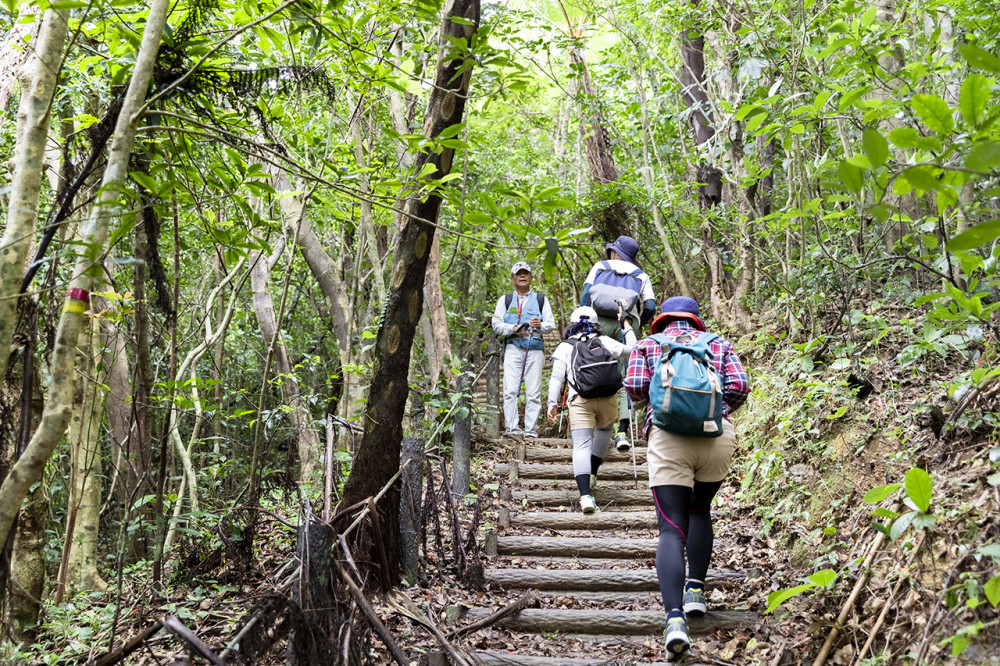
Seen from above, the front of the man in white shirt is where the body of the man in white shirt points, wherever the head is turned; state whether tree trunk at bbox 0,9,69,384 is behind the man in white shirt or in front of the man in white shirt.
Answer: in front

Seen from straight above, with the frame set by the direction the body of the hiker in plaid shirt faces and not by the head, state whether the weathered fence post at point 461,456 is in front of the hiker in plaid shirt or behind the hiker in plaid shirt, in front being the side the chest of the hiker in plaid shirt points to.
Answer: in front

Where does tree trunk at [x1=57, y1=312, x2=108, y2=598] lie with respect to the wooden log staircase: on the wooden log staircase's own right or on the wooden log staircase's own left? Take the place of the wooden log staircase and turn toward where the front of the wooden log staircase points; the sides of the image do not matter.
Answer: on the wooden log staircase's own right

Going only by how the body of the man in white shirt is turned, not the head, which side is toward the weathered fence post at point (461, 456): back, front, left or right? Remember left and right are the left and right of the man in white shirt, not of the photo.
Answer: front

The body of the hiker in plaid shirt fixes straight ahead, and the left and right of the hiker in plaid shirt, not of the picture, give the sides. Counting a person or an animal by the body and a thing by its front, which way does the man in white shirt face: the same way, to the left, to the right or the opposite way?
the opposite way

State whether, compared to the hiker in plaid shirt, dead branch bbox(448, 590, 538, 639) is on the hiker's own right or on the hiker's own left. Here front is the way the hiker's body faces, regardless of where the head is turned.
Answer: on the hiker's own left

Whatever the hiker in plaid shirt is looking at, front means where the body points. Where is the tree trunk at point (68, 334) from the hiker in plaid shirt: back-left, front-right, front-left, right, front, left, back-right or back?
back-left

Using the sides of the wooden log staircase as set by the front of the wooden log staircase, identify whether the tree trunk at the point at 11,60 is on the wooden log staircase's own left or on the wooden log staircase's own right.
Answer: on the wooden log staircase's own right

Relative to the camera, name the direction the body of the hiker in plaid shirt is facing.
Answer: away from the camera
